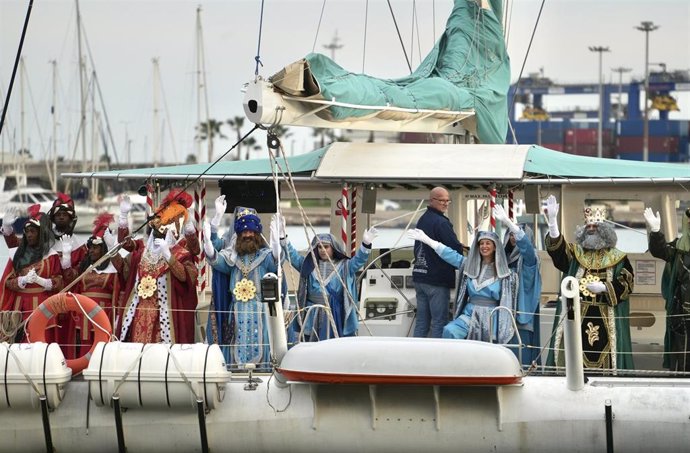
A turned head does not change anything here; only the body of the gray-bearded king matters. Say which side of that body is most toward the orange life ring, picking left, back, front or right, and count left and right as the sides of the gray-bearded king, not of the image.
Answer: right

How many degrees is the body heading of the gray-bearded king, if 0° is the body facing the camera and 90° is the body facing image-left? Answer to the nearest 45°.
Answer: approximately 0°

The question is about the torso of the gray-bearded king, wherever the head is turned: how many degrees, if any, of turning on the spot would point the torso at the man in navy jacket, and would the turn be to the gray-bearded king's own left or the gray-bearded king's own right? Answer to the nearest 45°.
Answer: approximately 90° to the gray-bearded king's own right

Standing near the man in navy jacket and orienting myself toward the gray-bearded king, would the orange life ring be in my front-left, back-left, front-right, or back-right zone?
back-right
